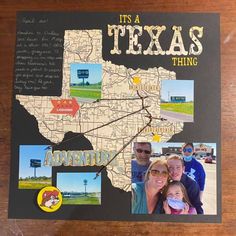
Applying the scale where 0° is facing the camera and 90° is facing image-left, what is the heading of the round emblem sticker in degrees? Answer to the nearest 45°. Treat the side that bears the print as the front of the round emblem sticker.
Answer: approximately 0°
